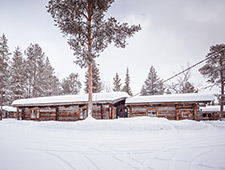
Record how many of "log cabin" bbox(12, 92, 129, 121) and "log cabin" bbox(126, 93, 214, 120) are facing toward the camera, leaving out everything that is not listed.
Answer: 2

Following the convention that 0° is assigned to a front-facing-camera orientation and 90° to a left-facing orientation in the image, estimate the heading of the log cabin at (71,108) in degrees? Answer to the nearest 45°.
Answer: approximately 0°

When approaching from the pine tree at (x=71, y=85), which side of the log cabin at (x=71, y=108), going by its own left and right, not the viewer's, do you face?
back

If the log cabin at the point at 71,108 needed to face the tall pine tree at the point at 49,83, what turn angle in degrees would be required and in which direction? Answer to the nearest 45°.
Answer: approximately 180°

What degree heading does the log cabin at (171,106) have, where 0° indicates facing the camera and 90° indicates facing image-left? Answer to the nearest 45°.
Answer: approximately 0°

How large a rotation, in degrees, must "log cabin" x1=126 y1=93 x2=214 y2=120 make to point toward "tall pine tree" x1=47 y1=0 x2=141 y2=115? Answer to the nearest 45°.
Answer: approximately 45° to its right
